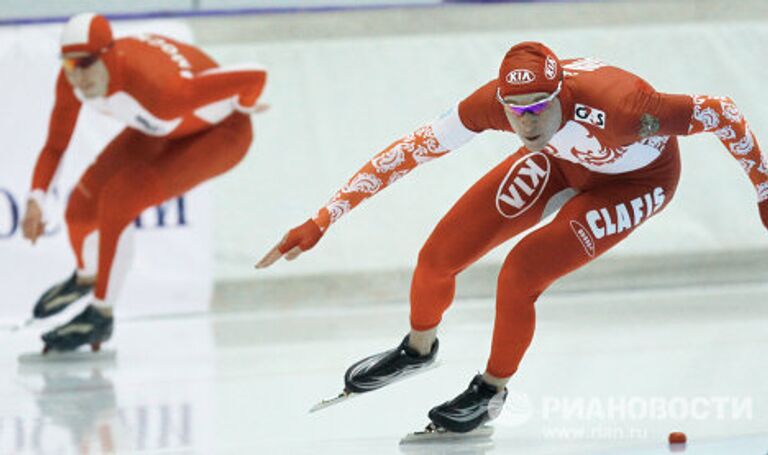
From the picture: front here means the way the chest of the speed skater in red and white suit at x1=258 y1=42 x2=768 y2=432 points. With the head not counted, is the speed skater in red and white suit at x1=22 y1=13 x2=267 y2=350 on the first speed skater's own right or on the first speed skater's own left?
on the first speed skater's own right

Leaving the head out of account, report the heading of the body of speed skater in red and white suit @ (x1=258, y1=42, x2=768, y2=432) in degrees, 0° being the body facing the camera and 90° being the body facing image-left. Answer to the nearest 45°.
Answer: approximately 45°

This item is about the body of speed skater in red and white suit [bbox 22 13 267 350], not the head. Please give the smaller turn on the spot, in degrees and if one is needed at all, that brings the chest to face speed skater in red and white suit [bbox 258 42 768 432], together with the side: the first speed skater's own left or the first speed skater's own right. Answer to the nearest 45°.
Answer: approximately 90° to the first speed skater's own left

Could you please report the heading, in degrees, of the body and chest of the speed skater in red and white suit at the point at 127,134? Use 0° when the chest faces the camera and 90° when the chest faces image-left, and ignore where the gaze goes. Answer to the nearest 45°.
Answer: approximately 45°

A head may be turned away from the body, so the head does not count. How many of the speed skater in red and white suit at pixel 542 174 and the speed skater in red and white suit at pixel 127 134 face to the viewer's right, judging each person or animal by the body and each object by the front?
0
